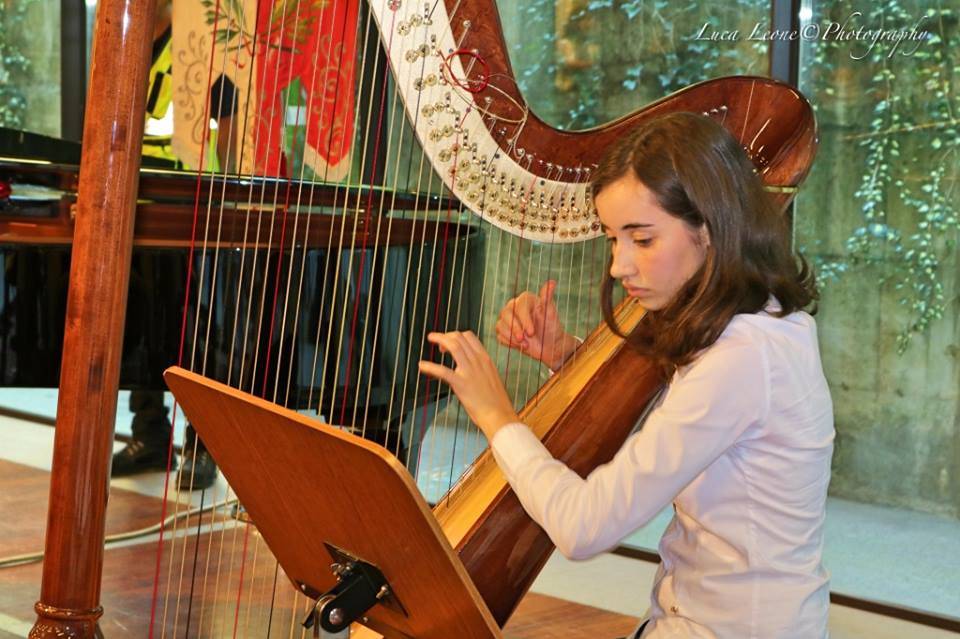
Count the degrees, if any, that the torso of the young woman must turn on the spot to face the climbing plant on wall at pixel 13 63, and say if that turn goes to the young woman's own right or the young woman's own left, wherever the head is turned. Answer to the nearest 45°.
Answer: approximately 45° to the young woman's own right

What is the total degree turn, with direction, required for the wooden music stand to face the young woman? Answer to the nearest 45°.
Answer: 0° — it already faces them

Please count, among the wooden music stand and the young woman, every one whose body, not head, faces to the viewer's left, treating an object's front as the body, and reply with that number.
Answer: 1

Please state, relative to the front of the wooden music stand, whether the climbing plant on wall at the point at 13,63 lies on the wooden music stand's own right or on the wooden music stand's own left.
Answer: on the wooden music stand's own left

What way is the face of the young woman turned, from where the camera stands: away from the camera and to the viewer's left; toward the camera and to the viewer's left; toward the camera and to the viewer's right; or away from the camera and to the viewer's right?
toward the camera and to the viewer's left

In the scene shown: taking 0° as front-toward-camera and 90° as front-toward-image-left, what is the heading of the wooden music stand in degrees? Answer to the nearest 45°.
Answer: approximately 225°

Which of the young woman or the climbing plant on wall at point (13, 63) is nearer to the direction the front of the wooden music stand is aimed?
the young woman

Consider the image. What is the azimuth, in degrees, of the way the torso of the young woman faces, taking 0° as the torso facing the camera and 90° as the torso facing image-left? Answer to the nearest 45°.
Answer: approximately 90°

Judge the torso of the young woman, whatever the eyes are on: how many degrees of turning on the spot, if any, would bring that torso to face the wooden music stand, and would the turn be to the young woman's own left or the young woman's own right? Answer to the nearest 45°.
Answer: approximately 45° to the young woman's own left
